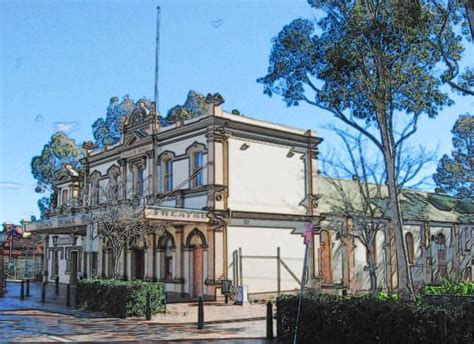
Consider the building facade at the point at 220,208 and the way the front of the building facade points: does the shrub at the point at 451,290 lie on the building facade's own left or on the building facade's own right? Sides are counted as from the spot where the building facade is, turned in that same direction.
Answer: on the building facade's own left

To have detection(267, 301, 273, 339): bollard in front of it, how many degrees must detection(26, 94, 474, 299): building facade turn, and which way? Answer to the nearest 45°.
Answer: approximately 45° to its left

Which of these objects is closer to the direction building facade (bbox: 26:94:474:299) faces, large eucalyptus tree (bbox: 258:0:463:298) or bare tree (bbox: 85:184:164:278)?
the bare tree

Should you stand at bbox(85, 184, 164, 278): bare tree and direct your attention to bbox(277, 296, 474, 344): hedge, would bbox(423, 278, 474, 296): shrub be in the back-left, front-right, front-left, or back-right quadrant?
front-left

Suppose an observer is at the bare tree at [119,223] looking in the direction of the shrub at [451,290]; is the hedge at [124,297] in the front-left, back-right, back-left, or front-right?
front-right

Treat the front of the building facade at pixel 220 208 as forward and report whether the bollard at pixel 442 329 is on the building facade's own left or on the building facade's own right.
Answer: on the building facade's own left

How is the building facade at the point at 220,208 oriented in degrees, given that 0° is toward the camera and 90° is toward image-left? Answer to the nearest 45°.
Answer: approximately 45°

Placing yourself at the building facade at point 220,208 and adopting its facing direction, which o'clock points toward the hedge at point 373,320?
The hedge is roughly at 10 o'clock from the building facade.

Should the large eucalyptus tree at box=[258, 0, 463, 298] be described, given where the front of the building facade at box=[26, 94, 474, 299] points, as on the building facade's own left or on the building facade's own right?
on the building facade's own left
